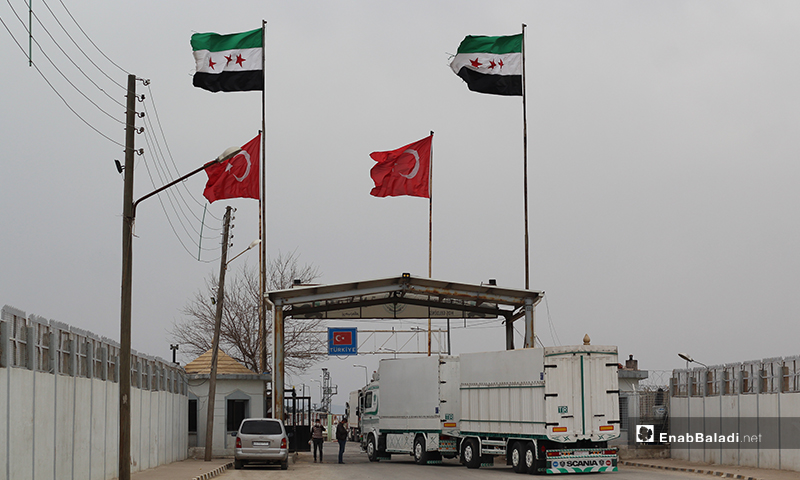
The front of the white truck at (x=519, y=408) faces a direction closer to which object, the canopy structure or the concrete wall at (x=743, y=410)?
the canopy structure

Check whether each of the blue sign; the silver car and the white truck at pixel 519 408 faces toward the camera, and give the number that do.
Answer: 1

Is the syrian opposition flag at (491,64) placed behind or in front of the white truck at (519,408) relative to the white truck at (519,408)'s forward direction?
in front

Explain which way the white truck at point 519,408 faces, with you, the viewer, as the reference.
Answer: facing away from the viewer and to the left of the viewer

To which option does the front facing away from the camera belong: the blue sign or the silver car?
the silver car

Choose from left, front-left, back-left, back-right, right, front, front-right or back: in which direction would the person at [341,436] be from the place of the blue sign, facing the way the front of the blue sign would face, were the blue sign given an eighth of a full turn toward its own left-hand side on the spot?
front-right

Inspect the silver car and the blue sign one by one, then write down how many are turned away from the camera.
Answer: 1

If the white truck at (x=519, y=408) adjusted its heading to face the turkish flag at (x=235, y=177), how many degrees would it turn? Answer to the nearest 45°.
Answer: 0° — it already faces it

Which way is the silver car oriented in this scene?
away from the camera

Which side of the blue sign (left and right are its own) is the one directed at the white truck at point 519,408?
front

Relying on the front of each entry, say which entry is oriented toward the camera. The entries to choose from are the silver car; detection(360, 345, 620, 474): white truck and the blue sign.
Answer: the blue sign

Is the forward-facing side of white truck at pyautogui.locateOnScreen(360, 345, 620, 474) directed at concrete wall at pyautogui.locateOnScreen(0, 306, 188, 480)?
no

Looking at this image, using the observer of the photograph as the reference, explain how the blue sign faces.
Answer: facing the viewer
